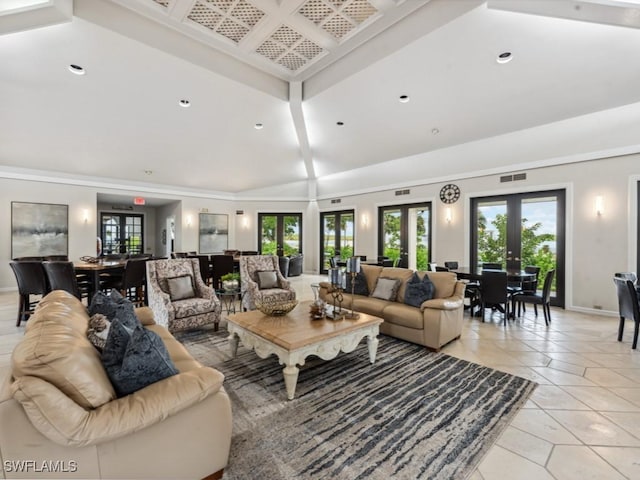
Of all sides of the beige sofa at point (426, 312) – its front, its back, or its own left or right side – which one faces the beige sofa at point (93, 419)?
front

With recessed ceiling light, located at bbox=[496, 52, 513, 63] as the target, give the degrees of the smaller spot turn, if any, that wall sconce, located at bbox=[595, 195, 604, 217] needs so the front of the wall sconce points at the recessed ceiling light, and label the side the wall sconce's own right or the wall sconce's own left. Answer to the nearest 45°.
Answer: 0° — it already faces it

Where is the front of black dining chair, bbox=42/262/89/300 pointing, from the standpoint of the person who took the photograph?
facing away from the viewer and to the right of the viewer

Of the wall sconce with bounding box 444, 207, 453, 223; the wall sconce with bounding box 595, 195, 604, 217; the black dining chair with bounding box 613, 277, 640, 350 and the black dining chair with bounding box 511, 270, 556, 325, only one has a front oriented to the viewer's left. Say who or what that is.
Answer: the black dining chair with bounding box 511, 270, 556, 325

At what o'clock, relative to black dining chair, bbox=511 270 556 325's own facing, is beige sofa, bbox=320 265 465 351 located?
The beige sofa is roughly at 10 o'clock from the black dining chair.

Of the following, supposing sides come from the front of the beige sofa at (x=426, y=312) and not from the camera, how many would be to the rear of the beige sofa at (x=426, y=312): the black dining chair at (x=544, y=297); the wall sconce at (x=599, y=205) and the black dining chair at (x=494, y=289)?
3

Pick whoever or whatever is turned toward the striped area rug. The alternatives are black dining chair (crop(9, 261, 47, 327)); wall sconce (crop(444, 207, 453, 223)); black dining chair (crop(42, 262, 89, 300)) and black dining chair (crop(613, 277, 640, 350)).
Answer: the wall sconce

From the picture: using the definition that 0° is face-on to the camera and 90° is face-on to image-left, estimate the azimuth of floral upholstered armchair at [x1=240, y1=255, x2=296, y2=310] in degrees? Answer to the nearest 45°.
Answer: approximately 315°

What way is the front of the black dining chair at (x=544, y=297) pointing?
to the viewer's left

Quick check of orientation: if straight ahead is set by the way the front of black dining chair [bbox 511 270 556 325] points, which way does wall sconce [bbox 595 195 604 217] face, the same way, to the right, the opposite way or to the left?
to the left

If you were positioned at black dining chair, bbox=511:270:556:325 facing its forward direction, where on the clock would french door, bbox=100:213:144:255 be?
The french door is roughly at 12 o'clock from the black dining chair.

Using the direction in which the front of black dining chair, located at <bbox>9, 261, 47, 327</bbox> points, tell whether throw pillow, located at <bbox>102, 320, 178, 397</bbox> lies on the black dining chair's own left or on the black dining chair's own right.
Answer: on the black dining chair's own right

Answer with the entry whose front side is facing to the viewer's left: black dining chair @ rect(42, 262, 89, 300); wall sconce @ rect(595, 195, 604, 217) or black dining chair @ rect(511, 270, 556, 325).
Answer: black dining chair @ rect(511, 270, 556, 325)

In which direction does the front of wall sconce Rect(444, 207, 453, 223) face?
toward the camera

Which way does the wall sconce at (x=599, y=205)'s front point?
toward the camera
